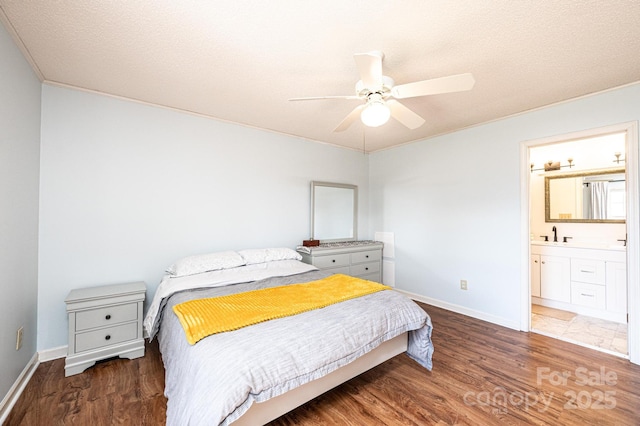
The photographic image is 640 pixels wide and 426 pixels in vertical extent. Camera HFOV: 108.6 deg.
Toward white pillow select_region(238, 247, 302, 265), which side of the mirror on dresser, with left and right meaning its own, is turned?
right

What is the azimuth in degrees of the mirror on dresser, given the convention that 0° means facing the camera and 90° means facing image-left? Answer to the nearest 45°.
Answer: approximately 315°

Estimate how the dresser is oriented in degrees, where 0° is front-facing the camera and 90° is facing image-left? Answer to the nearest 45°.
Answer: approximately 315°

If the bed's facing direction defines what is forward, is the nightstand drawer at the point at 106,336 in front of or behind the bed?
behind

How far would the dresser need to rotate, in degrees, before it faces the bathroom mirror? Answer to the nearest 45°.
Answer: approximately 45° to its left

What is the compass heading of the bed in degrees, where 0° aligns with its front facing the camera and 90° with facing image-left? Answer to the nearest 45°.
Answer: approximately 315°

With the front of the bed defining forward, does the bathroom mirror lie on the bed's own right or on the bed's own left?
on the bed's own left

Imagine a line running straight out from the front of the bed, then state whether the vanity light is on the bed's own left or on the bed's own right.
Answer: on the bed's own left
